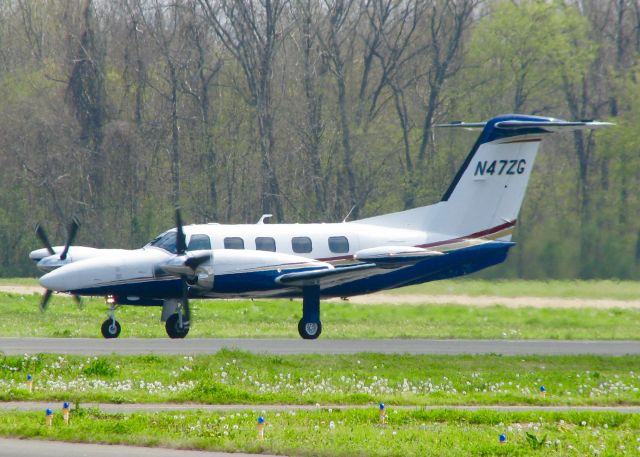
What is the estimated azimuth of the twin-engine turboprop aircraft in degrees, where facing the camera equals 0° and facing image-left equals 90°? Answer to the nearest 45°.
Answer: approximately 45°
